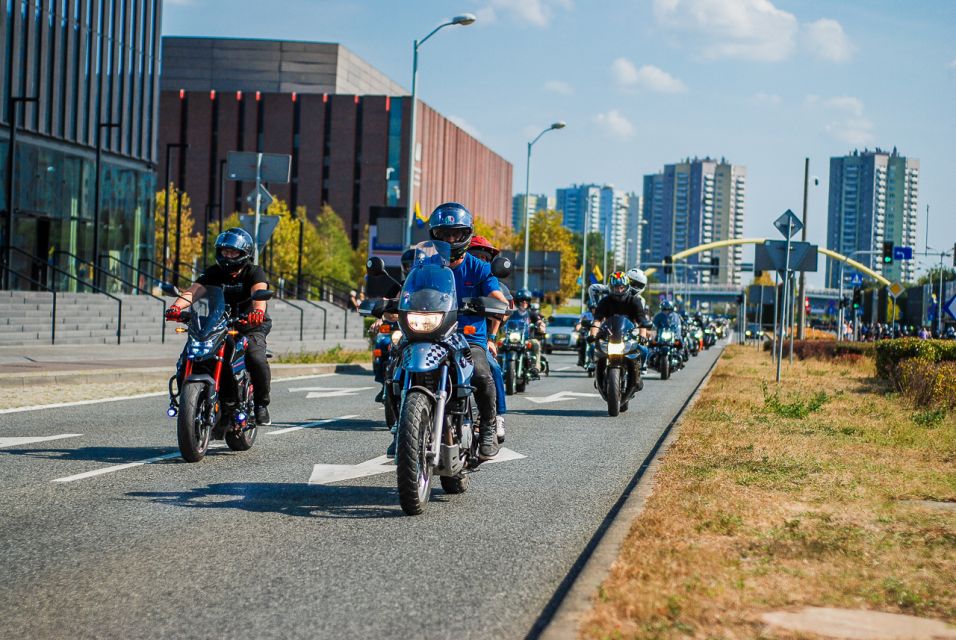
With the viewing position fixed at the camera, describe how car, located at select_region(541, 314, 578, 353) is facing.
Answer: facing the viewer

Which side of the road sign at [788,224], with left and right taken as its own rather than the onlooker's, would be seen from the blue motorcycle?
back

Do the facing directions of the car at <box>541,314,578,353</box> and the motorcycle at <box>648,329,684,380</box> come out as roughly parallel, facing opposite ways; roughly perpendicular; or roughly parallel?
roughly parallel

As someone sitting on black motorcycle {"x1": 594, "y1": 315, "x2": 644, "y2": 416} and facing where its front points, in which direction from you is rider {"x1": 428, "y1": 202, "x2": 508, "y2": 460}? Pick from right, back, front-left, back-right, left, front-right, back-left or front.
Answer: front

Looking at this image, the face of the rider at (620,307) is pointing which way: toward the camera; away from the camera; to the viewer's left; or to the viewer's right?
toward the camera

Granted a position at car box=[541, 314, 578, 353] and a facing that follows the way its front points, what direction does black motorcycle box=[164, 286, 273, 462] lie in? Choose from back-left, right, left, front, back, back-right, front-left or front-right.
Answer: front

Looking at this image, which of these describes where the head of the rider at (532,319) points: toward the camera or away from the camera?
toward the camera

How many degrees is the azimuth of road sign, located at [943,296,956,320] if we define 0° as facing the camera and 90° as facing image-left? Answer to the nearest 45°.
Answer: approximately 0°

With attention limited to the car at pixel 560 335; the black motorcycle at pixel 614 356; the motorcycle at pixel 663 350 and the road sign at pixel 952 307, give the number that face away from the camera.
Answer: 0

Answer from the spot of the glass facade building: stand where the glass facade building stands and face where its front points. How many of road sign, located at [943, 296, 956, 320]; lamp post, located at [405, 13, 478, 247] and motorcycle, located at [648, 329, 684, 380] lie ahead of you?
3

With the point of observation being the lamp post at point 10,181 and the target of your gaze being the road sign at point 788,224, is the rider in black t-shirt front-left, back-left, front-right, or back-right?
front-right

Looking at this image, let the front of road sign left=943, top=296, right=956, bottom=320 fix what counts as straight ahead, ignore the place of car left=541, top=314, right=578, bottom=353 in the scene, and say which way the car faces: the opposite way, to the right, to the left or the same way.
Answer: the same way

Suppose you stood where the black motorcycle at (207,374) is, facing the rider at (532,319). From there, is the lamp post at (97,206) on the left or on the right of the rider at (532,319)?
left

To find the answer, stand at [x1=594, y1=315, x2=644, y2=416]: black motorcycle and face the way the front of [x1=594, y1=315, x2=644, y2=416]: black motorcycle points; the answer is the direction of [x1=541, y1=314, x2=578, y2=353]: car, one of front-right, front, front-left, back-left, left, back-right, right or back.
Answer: back

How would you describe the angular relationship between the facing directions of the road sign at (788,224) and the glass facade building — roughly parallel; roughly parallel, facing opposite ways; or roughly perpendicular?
roughly perpendicular

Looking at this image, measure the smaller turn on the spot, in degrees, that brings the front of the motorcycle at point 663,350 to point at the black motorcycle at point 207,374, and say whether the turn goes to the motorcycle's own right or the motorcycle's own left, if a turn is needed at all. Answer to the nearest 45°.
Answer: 0° — it already faces it

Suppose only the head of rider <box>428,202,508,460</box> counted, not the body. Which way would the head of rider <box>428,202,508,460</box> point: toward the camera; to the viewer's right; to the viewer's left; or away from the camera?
toward the camera

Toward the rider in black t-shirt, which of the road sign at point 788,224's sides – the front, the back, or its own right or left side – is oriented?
back

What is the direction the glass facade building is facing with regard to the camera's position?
facing the viewer and to the right of the viewer
